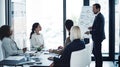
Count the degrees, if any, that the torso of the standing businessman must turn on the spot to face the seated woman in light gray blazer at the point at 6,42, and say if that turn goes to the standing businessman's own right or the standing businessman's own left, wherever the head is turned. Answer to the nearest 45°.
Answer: approximately 45° to the standing businessman's own left

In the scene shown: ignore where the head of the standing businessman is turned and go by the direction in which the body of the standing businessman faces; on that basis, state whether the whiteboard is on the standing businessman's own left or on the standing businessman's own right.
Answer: on the standing businessman's own right

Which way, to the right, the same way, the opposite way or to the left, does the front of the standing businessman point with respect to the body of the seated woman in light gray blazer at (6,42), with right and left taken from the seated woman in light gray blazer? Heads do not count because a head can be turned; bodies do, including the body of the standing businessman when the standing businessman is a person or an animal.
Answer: the opposite way

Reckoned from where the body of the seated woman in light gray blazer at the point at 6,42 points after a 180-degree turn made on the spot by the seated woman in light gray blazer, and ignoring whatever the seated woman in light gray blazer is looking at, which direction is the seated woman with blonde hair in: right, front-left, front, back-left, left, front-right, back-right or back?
back-left

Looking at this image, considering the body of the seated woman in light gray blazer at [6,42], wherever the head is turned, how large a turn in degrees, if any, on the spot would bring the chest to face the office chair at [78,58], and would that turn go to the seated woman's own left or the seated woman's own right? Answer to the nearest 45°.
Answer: approximately 45° to the seated woman's own right

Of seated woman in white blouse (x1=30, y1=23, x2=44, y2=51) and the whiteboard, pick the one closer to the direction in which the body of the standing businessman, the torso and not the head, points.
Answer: the seated woman in white blouse

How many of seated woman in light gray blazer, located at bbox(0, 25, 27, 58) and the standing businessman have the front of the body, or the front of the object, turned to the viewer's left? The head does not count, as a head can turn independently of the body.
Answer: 1

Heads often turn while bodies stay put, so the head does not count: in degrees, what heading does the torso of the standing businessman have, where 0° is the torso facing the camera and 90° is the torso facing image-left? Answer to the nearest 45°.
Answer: approximately 90°

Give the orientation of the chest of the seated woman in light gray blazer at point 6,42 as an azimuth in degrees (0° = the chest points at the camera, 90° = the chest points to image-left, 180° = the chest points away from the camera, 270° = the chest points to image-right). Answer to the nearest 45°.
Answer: approximately 270°

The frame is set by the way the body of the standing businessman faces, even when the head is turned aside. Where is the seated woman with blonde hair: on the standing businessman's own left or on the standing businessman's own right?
on the standing businessman's own left
